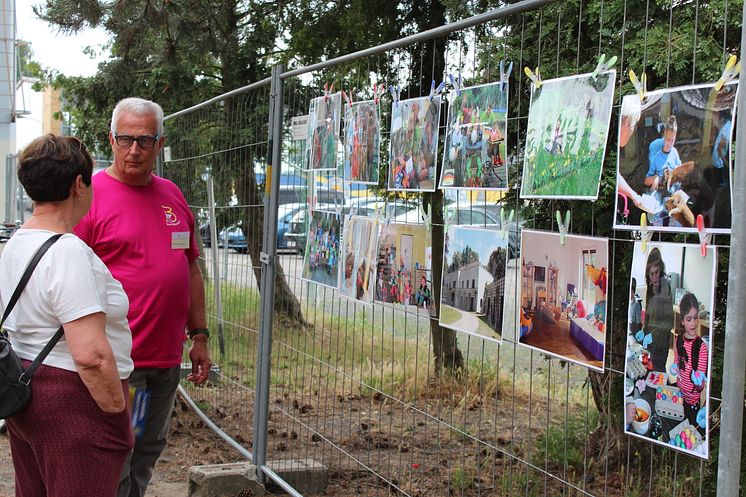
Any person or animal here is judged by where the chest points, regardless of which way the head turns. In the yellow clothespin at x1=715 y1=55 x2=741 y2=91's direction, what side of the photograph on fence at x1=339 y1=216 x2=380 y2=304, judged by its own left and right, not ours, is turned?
left

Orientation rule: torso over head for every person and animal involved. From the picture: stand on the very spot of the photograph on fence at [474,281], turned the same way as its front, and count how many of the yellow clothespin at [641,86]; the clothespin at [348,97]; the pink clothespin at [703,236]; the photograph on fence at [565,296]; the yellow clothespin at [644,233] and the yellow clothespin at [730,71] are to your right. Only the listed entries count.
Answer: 1

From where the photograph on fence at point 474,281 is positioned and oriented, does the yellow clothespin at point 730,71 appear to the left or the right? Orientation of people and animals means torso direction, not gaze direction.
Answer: on its left

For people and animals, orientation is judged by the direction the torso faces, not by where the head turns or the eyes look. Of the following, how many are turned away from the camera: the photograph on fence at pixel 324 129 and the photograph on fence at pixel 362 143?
0

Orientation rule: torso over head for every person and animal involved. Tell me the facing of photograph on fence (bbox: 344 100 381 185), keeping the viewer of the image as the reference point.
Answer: facing the viewer and to the left of the viewer

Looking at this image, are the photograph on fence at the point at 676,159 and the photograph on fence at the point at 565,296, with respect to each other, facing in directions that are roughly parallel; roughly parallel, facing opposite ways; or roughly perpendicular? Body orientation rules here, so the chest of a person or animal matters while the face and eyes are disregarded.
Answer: roughly parallel

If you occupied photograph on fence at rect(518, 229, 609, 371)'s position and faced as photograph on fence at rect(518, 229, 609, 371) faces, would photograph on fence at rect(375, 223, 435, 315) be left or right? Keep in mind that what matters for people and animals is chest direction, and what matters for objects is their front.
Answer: on its right

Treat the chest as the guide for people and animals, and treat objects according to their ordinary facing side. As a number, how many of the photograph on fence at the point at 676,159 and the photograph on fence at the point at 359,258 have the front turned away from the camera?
0

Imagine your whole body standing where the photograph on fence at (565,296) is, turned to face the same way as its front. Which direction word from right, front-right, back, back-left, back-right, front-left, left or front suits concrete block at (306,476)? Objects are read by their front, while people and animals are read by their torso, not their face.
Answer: right

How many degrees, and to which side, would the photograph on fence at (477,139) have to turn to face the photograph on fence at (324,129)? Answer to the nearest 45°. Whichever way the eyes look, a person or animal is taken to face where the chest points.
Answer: approximately 90° to its right

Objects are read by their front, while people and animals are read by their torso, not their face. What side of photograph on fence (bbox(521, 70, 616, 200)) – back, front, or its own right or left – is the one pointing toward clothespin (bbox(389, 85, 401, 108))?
right

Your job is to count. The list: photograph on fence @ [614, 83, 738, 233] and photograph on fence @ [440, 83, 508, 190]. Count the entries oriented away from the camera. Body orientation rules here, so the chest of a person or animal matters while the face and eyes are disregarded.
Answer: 0

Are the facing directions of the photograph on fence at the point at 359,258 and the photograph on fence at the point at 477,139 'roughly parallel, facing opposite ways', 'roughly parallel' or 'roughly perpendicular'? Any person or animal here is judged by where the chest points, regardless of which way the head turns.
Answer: roughly parallel

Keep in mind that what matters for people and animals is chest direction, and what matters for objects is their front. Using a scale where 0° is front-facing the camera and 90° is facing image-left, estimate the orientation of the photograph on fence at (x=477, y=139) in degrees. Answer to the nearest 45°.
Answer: approximately 45°
